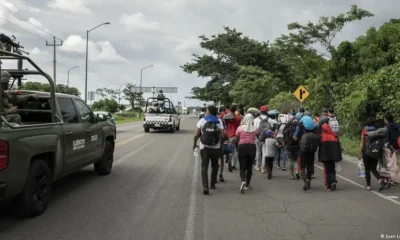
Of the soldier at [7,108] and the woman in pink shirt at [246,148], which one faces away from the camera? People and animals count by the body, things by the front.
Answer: the woman in pink shirt

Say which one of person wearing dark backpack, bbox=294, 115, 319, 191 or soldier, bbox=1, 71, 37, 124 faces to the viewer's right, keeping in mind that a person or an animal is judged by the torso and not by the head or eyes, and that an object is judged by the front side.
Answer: the soldier

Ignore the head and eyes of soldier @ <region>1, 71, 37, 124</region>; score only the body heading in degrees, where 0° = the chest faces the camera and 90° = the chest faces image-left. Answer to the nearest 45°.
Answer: approximately 270°

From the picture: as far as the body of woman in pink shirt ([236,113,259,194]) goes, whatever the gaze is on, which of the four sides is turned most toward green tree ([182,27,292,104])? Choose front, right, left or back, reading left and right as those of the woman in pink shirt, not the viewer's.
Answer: front

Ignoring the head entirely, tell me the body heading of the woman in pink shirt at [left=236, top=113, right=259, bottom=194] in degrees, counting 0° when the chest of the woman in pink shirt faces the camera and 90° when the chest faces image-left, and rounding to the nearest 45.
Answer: approximately 180°

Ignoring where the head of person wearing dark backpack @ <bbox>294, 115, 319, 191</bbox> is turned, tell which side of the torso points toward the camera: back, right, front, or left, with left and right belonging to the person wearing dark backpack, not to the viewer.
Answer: back

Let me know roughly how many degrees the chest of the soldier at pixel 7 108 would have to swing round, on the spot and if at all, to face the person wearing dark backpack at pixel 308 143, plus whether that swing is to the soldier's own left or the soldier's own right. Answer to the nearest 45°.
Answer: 0° — they already face them

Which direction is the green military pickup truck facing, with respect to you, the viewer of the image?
facing away from the viewer and to the right of the viewer
